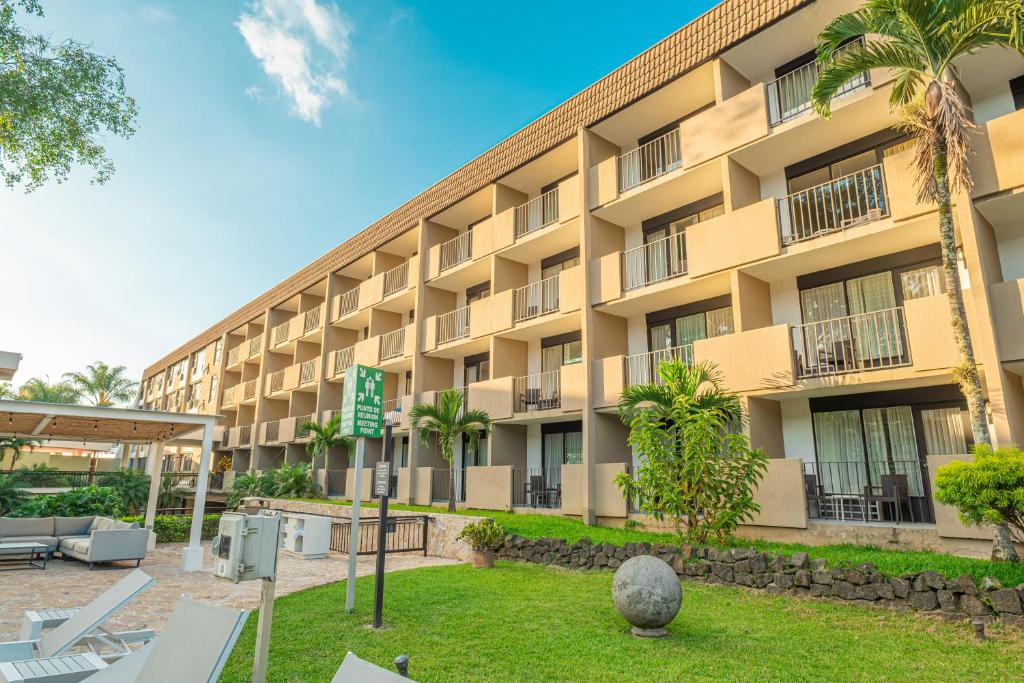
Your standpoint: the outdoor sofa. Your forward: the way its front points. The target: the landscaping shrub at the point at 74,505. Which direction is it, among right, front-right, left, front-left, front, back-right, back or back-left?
back-right

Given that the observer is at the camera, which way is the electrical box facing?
facing the viewer and to the left of the viewer

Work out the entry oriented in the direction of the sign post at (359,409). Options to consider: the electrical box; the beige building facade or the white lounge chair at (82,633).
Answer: the beige building facade

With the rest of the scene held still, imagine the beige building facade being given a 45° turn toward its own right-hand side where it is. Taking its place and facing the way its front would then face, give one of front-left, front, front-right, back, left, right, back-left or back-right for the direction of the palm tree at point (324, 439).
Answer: front-right

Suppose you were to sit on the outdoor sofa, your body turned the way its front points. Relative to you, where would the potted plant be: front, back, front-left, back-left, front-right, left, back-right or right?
left

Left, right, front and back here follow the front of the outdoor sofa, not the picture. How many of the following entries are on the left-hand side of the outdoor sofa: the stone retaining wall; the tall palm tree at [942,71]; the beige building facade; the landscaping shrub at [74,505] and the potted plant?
4

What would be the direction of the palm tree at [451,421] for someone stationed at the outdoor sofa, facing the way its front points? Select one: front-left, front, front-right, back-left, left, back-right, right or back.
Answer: back-left

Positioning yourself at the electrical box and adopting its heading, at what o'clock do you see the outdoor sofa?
The outdoor sofa is roughly at 4 o'clock from the electrical box.

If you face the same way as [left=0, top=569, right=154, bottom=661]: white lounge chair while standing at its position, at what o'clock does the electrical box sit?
The electrical box is roughly at 8 o'clock from the white lounge chair.
